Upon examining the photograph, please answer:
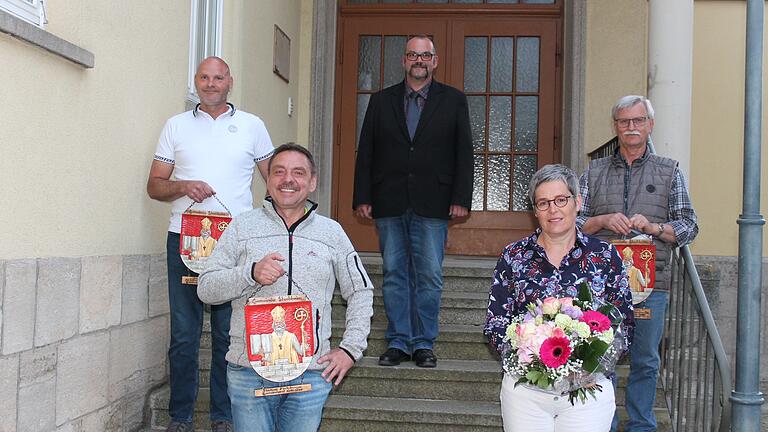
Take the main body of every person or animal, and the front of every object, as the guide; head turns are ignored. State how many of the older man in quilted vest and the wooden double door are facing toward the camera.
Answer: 2

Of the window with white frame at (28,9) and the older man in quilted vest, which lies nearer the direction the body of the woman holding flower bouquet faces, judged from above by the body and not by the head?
the window with white frame

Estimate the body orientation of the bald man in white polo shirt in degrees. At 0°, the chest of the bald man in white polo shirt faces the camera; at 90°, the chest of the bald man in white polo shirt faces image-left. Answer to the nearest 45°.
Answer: approximately 0°

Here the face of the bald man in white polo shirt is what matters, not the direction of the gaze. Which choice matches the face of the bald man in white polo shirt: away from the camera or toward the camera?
toward the camera

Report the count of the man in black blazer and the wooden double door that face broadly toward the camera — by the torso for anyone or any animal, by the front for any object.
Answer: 2

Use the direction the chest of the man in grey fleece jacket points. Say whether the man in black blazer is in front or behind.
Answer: behind

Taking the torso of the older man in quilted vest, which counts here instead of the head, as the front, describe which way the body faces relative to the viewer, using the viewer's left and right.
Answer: facing the viewer

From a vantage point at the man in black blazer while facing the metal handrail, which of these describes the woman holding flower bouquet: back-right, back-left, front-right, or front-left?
front-right

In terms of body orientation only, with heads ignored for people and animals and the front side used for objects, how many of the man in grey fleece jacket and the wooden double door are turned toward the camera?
2

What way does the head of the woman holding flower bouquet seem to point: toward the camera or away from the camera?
toward the camera

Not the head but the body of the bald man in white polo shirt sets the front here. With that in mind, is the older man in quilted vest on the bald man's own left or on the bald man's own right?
on the bald man's own left

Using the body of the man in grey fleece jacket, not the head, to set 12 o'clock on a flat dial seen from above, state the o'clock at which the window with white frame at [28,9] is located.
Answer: The window with white frame is roughly at 4 o'clock from the man in grey fleece jacket.

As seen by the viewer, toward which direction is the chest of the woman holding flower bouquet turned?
toward the camera

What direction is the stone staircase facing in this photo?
toward the camera
